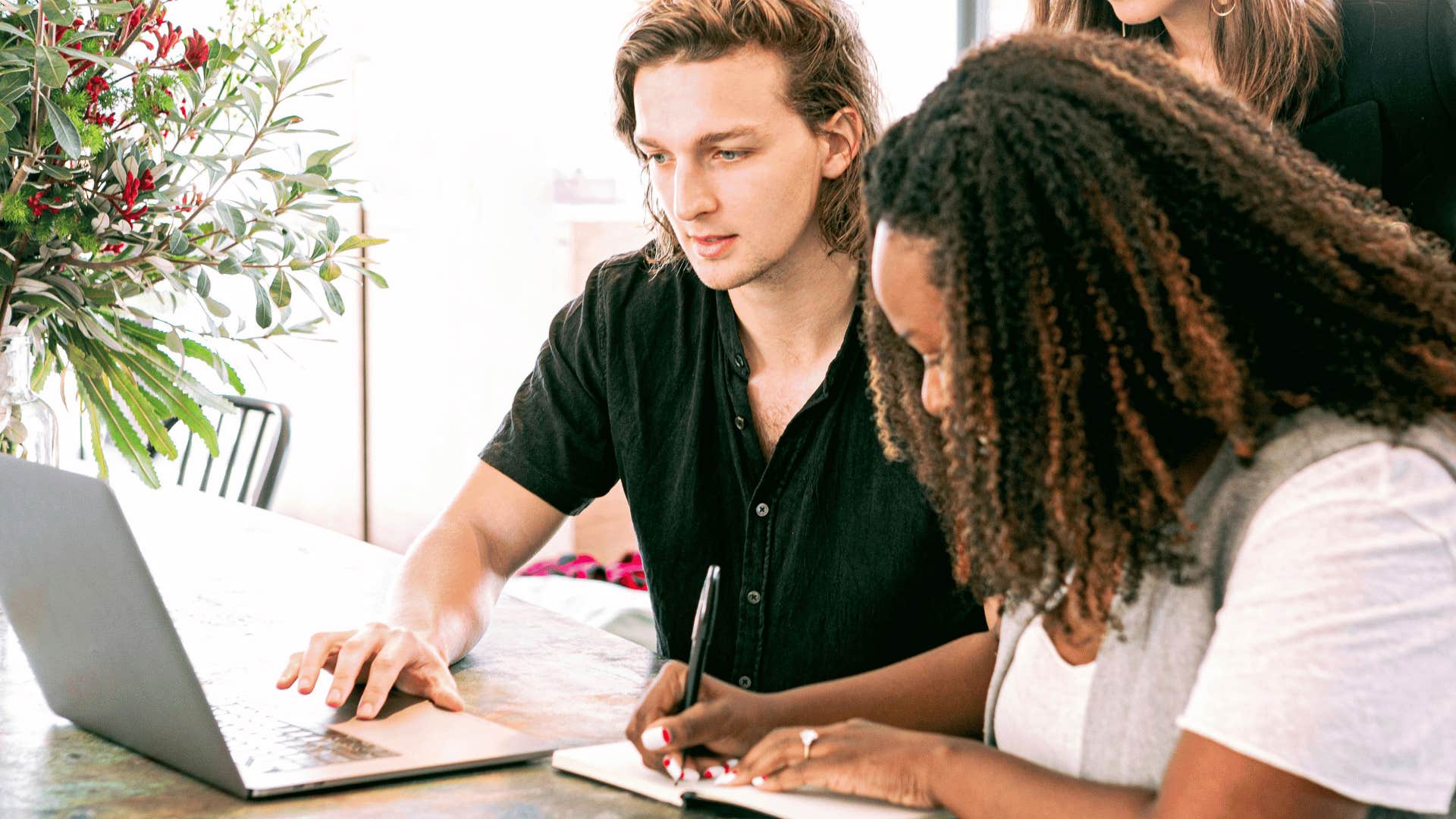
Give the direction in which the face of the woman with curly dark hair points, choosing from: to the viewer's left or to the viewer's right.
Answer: to the viewer's left

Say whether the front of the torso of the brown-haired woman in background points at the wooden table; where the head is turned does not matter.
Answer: yes

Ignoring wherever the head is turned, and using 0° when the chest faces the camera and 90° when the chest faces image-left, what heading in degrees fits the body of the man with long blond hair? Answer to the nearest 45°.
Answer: approximately 45°

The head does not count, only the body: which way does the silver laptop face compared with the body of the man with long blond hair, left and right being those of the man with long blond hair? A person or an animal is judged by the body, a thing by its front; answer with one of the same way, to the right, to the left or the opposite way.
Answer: the opposite way

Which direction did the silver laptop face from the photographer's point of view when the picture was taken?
facing away from the viewer and to the right of the viewer

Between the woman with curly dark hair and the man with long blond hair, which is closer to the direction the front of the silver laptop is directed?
the man with long blond hair
